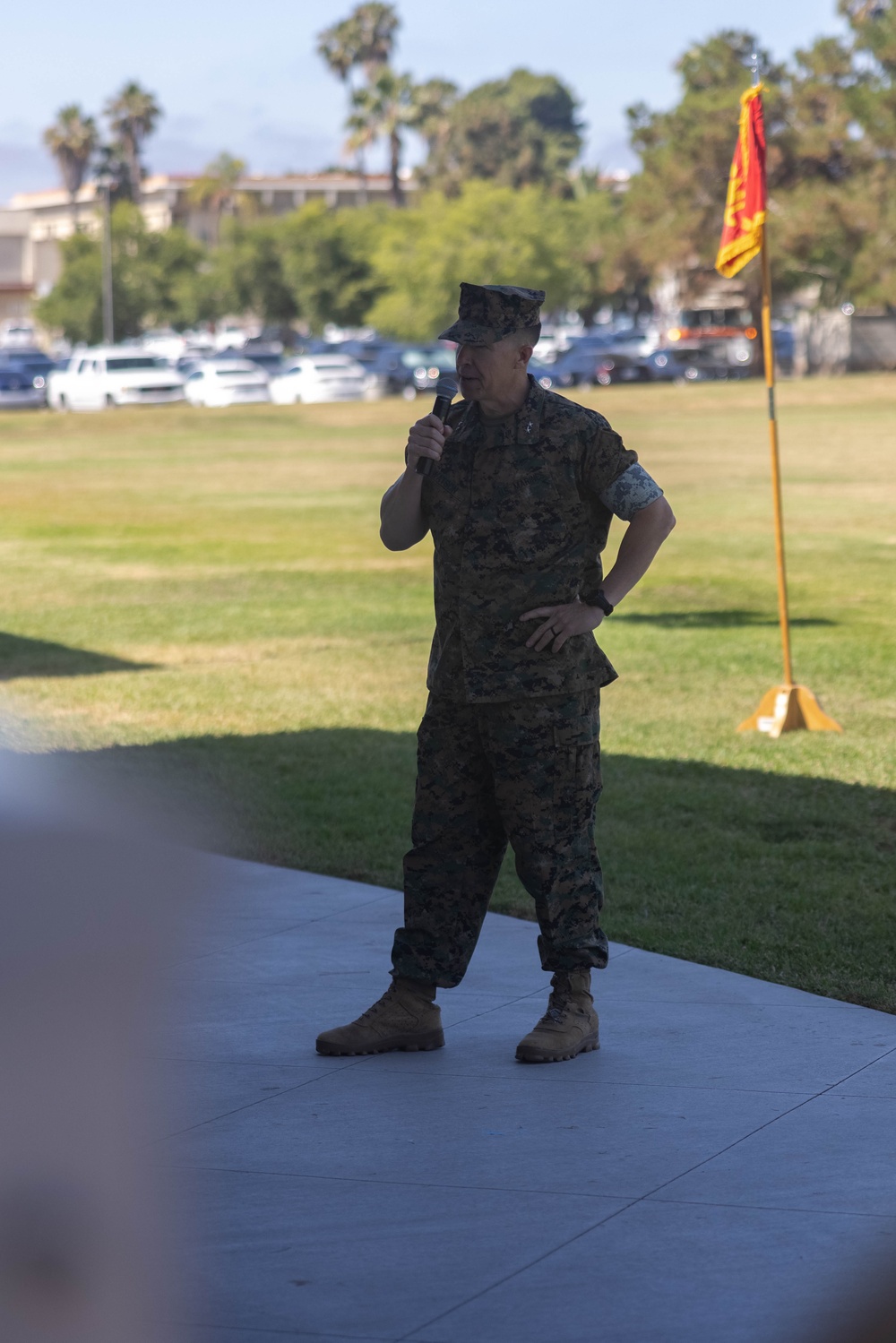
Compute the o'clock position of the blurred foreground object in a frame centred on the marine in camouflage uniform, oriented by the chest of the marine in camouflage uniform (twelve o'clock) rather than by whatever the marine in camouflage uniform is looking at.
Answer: The blurred foreground object is roughly at 1 o'clock from the marine in camouflage uniform.

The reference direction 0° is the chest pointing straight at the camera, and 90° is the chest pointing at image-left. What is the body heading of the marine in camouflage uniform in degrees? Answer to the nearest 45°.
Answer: approximately 45°

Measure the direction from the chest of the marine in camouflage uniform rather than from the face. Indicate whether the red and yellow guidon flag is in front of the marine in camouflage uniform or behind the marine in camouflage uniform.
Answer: behind
